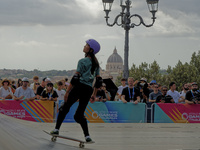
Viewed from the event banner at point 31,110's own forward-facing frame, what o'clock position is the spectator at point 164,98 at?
The spectator is roughly at 9 o'clock from the event banner.

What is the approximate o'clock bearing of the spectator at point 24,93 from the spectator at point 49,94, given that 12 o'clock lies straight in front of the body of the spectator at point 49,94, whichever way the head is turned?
the spectator at point 24,93 is roughly at 3 o'clock from the spectator at point 49,94.

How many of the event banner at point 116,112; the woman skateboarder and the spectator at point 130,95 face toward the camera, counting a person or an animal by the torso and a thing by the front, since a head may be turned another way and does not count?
2

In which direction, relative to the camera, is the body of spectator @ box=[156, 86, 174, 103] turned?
toward the camera

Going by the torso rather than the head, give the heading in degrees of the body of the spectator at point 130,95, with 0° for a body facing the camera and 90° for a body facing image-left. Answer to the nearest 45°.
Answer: approximately 0°

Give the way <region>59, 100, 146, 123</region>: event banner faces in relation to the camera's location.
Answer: facing the viewer

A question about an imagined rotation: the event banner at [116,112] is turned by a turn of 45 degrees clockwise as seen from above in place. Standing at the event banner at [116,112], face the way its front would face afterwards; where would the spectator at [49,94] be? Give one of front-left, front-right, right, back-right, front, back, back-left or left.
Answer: front-right

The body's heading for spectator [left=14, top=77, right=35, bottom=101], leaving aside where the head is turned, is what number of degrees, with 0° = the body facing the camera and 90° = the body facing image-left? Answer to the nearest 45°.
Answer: approximately 0°

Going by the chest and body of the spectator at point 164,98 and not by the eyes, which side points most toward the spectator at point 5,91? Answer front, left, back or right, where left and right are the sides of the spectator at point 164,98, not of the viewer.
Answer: right

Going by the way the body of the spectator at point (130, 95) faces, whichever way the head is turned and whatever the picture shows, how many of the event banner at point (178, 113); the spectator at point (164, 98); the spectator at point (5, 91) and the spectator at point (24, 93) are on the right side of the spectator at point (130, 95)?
2

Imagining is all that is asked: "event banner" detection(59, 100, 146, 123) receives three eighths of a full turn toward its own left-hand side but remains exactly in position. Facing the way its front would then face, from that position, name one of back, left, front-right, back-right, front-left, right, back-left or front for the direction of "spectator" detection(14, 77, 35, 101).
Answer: back-left

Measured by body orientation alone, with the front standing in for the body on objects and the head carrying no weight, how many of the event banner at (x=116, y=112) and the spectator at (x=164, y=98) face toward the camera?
2

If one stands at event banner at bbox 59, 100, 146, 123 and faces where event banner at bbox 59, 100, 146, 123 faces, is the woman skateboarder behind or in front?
in front

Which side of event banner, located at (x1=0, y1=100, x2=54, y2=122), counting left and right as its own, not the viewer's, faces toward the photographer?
front
